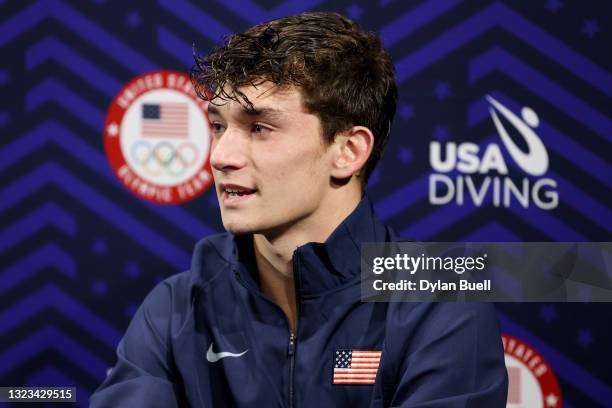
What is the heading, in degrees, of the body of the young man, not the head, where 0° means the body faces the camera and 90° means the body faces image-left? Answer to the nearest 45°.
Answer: approximately 0°
